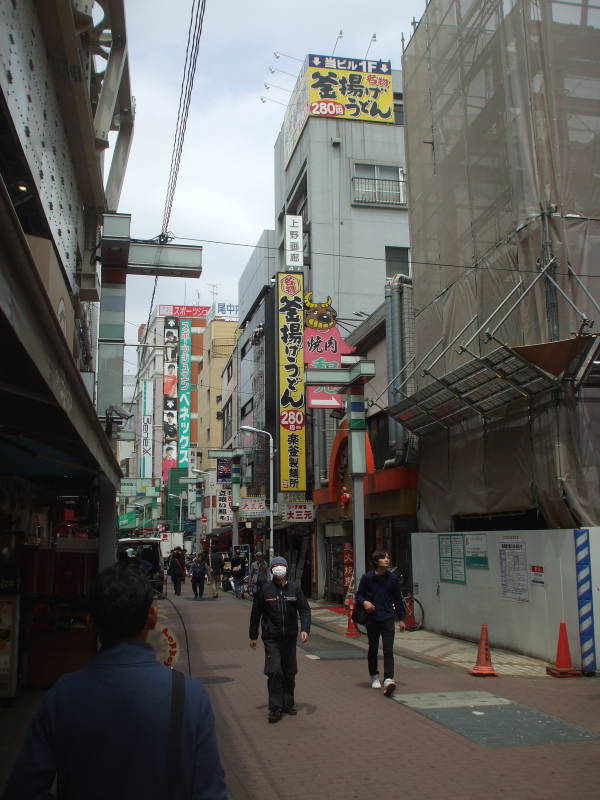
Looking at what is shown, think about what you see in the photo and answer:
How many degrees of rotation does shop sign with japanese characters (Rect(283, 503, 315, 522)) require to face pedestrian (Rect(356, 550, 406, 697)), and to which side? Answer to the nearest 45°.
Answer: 0° — it already faces them

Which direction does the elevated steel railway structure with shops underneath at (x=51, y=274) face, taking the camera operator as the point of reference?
facing to the right of the viewer

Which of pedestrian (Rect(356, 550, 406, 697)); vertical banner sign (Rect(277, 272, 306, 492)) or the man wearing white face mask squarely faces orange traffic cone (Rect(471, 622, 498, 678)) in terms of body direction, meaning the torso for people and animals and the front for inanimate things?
the vertical banner sign

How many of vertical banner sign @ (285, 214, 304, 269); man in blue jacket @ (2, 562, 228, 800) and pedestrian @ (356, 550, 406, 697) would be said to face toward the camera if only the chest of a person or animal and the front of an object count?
2

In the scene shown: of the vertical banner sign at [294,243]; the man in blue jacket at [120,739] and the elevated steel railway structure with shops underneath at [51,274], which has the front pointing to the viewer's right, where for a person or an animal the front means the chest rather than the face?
the elevated steel railway structure with shops underneath

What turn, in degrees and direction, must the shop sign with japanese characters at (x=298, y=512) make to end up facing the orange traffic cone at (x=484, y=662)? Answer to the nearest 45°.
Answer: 0° — it already faces it

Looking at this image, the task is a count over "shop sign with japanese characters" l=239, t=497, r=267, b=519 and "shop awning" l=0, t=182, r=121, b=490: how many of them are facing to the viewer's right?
1

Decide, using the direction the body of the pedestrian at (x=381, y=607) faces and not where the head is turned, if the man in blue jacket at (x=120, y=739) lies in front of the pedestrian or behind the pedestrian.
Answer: in front

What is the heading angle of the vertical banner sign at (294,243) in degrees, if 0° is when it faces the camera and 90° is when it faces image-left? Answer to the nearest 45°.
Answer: approximately 0°

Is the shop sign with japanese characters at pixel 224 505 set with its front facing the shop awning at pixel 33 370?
yes

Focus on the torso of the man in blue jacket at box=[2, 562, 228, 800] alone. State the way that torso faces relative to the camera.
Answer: away from the camera
